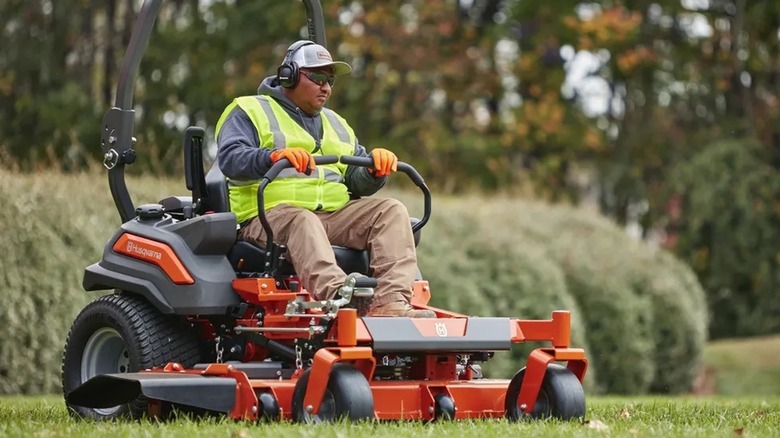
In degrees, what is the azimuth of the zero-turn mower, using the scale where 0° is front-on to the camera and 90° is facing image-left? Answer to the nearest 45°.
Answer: approximately 315°

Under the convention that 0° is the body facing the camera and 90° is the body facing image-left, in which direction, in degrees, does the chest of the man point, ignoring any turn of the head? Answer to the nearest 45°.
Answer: approximately 315°

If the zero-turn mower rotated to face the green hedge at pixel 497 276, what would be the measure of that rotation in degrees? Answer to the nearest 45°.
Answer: approximately 135° to its left

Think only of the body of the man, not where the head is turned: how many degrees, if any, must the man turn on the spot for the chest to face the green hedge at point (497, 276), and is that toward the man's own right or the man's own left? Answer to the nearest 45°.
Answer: approximately 135° to the man's own left
